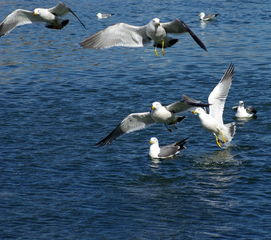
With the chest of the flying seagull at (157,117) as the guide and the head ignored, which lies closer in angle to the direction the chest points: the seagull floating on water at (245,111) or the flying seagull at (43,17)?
the flying seagull

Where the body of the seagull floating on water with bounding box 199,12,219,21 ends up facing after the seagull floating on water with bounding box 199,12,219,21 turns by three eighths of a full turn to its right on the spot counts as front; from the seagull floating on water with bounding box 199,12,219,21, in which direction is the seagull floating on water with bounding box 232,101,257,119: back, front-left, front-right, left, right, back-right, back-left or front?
back-right

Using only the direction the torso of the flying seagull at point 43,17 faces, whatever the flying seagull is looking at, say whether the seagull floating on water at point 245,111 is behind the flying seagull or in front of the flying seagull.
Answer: behind

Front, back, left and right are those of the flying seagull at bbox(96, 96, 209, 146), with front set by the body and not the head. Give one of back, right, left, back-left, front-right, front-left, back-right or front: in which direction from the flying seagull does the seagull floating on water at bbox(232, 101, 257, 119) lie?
back

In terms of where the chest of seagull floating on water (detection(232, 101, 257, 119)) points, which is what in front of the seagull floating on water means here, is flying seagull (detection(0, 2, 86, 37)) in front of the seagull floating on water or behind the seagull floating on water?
in front

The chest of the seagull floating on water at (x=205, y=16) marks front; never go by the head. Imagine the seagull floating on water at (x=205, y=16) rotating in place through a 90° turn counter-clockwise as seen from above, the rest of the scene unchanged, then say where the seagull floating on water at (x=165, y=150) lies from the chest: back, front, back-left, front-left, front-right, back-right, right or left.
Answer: front

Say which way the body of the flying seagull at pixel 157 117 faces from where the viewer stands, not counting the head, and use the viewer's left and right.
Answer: facing the viewer and to the left of the viewer

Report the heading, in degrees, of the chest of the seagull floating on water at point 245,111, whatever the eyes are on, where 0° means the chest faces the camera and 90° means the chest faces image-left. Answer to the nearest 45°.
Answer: approximately 45°

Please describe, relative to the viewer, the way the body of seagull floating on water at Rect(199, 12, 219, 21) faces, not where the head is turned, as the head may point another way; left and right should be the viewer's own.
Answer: facing to the left of the viewer

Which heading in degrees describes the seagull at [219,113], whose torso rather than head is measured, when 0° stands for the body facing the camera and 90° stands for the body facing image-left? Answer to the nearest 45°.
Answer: approximately 90°
